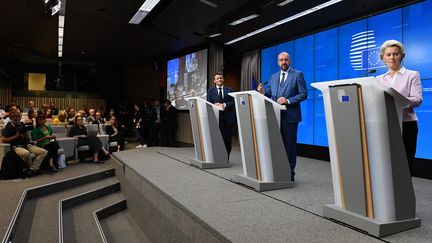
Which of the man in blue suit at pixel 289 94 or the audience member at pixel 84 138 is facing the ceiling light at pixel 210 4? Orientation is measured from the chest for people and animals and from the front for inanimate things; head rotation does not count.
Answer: the audience member

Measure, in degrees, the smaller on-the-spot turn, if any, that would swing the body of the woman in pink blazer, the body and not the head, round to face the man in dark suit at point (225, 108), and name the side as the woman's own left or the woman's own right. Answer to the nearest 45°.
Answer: approximately 90° to the woman's own right

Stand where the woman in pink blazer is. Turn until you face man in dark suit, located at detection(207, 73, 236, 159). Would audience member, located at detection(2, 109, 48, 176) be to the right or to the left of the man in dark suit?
left

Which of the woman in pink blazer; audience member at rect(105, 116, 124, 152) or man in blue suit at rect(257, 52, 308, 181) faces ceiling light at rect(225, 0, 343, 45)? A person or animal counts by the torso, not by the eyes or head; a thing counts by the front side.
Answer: the audience member
